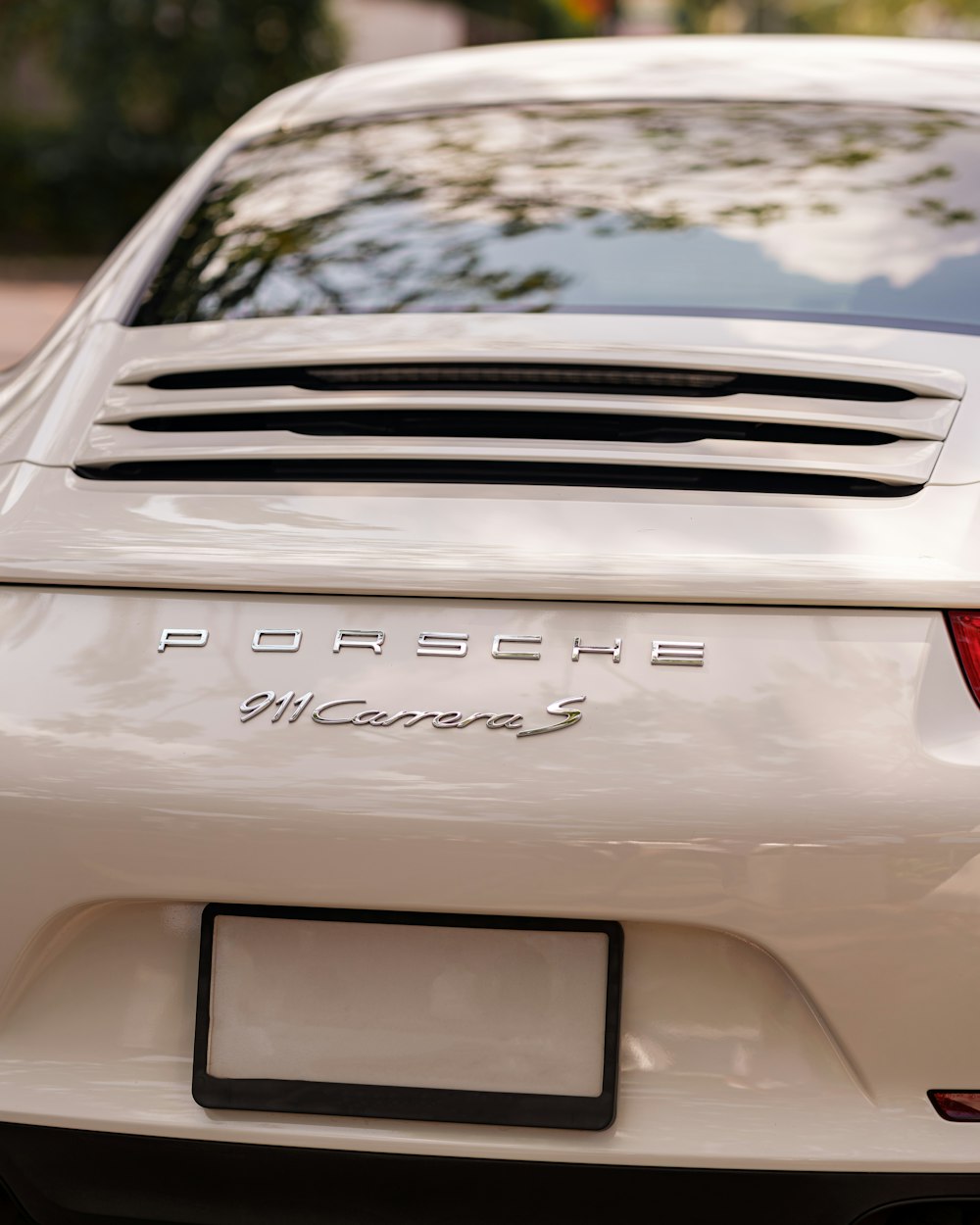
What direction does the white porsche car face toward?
away from the camera
